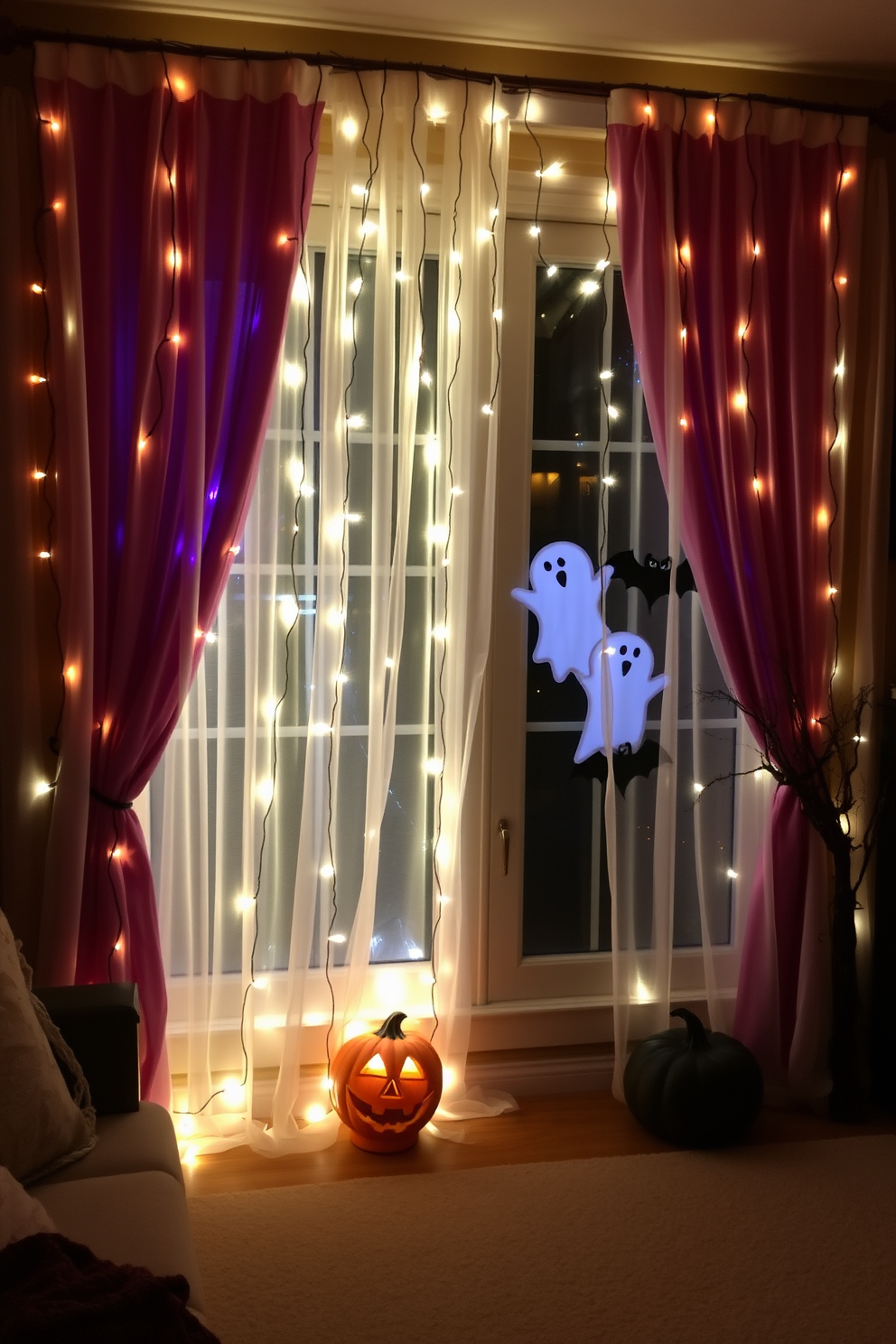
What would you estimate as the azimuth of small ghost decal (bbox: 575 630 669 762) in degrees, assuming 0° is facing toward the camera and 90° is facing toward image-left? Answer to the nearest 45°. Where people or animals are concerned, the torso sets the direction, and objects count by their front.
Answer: approximately 0°

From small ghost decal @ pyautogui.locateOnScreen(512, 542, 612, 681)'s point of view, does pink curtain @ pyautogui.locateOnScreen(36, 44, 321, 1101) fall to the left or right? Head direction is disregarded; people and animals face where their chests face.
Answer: on its right

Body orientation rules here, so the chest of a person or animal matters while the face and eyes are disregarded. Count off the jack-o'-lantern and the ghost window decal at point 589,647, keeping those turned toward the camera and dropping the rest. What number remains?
2

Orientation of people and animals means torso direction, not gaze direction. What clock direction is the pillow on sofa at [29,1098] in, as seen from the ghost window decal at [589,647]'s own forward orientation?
The pillow on sofa is roughly at 1 o'clock from the ghost window decal.

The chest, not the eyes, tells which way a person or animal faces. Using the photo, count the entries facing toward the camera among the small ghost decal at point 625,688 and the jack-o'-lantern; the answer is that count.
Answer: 2

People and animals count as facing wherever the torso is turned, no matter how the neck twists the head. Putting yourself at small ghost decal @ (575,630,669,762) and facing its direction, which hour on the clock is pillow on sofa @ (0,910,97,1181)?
The pillow on sofa is roughly at 1 o'clock from the small ghost decal.

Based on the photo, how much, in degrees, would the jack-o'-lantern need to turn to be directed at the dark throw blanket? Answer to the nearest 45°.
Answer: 0° — it already faces it
